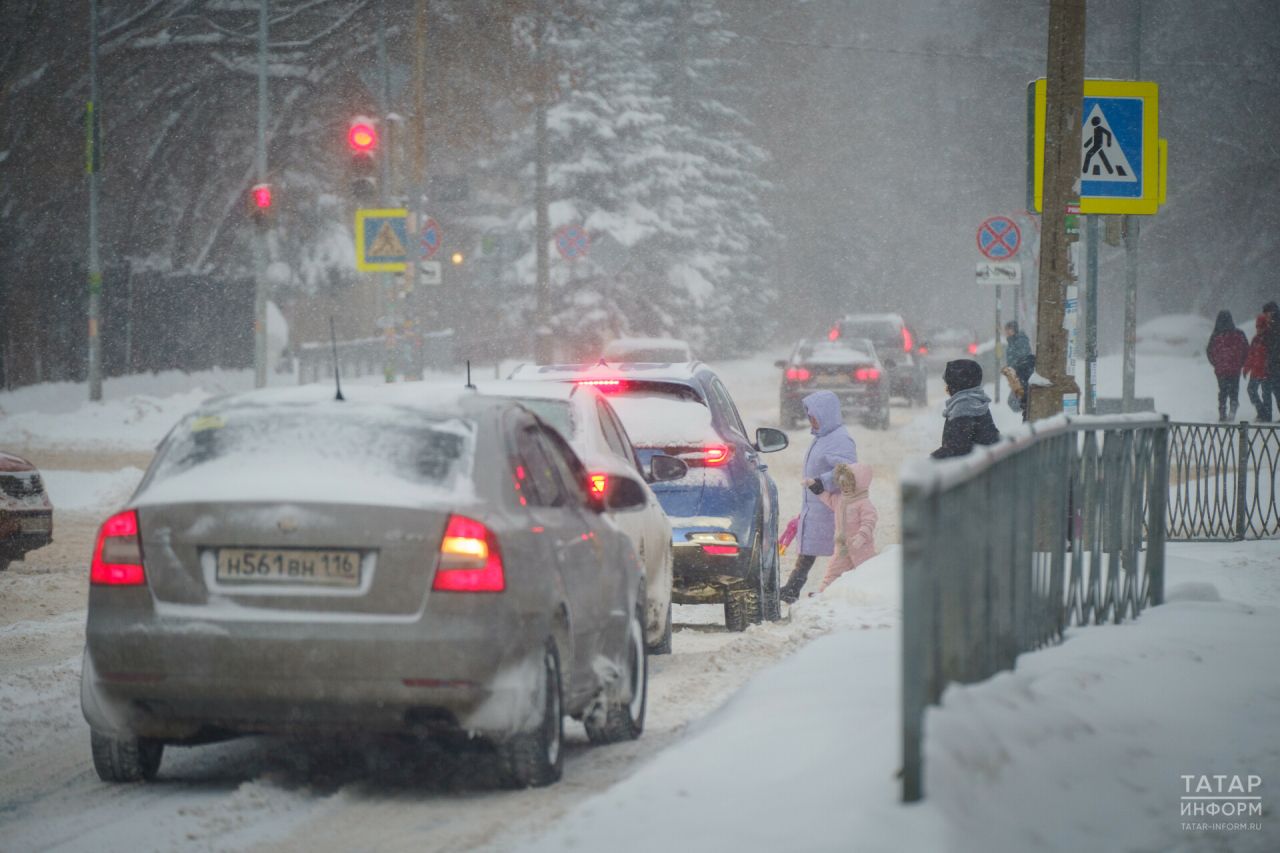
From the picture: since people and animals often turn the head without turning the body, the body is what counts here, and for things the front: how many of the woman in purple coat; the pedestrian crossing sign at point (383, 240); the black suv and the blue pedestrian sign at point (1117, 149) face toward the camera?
2

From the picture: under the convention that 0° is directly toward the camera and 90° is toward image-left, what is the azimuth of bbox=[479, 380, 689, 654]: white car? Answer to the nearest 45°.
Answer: approximately 180°

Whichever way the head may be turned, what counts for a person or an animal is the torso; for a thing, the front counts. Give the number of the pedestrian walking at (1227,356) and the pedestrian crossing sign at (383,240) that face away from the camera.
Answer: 1

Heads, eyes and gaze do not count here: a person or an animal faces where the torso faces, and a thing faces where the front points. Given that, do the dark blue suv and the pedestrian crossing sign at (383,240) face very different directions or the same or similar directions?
very different directions

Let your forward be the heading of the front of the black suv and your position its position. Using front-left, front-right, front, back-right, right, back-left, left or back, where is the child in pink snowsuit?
back

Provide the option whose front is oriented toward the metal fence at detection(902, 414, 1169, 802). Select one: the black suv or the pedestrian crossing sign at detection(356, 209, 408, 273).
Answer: the pedestrian crossing sign

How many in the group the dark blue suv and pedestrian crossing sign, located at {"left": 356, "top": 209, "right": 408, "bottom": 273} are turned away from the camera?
1

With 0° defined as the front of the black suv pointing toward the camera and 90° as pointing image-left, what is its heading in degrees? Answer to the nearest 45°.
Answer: approximately 180°

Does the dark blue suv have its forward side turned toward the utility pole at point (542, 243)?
yes

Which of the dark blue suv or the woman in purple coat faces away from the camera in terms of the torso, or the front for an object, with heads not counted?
the dark blue suv

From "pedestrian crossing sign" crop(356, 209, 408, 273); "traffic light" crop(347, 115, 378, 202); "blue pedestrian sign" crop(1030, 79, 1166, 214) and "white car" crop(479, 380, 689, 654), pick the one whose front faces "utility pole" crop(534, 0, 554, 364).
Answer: the white car
